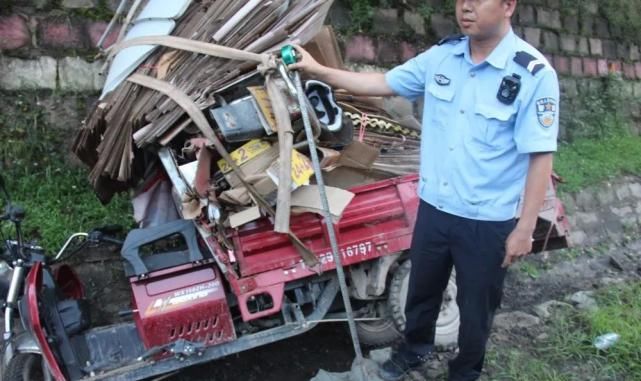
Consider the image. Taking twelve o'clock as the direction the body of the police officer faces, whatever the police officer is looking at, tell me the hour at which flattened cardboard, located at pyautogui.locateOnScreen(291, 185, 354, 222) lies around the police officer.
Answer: The flattened cardboard is roughly at 2 o'clock from the police officer.

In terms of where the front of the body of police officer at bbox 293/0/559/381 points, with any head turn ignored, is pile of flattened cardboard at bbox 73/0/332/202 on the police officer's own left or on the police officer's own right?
on the police officer's own right

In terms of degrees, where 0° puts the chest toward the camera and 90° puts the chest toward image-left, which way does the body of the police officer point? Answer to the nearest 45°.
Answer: approximately 45°

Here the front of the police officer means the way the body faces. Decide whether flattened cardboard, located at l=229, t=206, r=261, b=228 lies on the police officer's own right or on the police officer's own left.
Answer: on the police officer's own right

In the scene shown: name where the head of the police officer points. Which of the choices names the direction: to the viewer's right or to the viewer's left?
to the viewer's left

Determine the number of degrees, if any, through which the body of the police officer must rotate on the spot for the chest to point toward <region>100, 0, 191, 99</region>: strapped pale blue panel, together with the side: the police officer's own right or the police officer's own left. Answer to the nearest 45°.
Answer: approximately 45° to the police officer's own right

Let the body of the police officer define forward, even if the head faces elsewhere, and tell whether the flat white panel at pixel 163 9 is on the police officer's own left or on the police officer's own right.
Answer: on the police officer's own right

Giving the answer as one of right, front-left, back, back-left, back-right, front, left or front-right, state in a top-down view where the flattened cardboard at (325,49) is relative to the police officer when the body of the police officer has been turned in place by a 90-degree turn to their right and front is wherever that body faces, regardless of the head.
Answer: front

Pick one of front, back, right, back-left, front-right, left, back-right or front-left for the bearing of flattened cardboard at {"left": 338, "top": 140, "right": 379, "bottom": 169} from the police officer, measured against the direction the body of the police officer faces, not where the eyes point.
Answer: right
